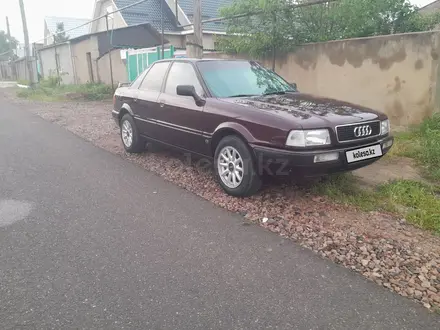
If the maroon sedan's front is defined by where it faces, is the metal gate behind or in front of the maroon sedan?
behind

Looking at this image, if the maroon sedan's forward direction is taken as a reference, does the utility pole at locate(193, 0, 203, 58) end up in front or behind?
behind
